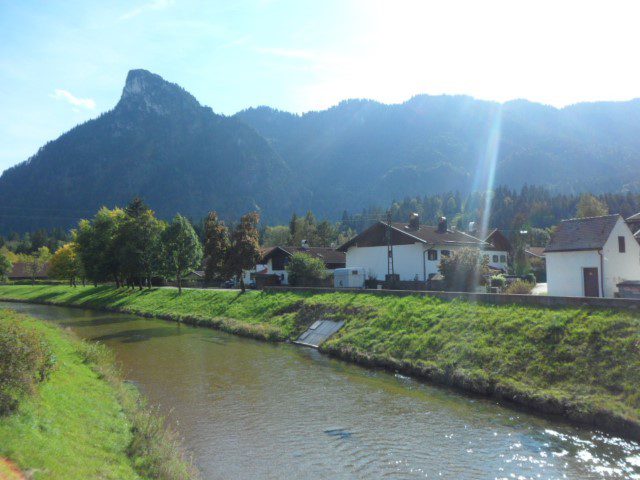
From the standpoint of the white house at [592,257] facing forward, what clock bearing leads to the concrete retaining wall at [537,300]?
The concrete retaining wall is roughly at 1 o'clock from the white house.

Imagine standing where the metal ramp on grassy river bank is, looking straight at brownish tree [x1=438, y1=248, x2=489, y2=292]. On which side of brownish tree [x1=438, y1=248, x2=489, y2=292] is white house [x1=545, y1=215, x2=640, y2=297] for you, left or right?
right

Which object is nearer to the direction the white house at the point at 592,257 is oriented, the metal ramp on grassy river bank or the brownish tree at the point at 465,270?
the metal ramp on grassy river bank

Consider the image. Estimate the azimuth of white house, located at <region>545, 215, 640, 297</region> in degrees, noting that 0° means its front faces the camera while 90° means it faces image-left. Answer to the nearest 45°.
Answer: approximately 45°

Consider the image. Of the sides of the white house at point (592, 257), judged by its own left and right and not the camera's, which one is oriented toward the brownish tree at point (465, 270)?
right

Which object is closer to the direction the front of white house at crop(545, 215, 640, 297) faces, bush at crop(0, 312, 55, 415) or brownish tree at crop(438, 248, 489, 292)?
the bush

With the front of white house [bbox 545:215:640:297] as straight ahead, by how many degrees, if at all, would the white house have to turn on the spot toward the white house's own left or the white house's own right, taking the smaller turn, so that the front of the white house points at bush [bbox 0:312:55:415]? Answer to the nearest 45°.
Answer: approximately 45° to the white house's own left
